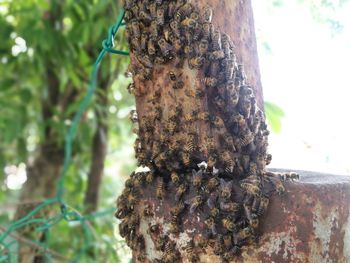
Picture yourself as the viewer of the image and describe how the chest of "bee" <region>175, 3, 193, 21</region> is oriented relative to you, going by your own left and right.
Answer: facing away from the viewer and to the right of the viewer
